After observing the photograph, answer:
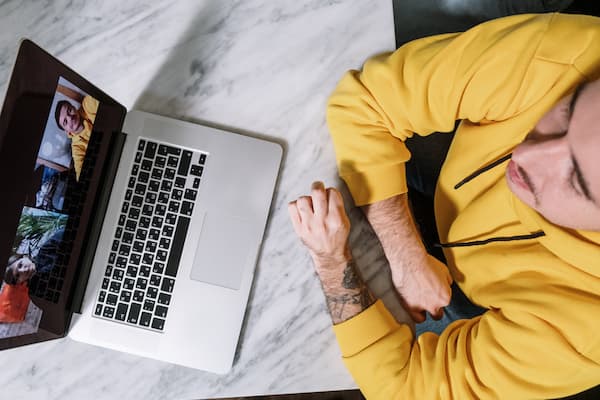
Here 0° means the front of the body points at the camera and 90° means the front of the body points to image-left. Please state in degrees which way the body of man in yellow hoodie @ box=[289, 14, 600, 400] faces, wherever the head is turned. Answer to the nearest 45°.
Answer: approximately 90°

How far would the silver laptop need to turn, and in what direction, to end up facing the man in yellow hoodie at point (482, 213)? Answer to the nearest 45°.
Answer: approximately 45° to its right

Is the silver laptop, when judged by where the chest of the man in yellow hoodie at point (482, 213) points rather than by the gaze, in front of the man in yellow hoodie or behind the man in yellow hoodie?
in front

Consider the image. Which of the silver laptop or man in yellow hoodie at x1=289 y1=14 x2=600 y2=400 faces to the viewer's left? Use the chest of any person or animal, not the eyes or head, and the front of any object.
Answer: the man in yellow hoodie

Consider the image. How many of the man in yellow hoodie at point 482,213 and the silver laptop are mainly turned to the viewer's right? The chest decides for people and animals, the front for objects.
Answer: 1

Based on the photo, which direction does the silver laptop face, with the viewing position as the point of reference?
facing to the right of the viewer
